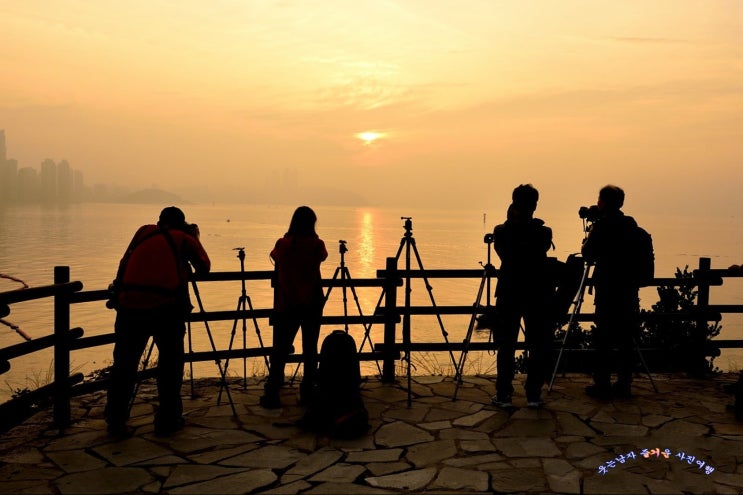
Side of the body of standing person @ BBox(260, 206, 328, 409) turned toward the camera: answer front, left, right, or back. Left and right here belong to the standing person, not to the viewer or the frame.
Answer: back

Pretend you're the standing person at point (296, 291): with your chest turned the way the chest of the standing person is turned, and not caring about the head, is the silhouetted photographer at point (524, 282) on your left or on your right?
on your right

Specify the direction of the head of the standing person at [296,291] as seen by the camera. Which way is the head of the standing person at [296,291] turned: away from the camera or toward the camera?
away from the camera

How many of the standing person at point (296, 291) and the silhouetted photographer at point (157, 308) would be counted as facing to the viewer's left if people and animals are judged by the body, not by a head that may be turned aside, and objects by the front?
0

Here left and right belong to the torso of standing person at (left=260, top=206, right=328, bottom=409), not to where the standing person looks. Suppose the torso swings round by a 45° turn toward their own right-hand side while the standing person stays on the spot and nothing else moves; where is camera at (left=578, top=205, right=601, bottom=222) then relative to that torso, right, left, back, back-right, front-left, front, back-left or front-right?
front-right

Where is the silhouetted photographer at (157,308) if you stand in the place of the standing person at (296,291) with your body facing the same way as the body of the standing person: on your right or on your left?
on your left

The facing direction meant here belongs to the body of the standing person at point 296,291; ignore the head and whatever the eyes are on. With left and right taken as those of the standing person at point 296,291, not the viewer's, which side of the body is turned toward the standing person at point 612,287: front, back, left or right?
right

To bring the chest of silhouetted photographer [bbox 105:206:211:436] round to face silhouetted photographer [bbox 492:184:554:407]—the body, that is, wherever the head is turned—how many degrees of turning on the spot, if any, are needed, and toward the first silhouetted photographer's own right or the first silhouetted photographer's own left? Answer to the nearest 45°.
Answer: approximately 45° to the first silhouetted photographer's own right

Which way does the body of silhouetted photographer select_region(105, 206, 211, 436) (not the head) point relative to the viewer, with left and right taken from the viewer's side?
facing away from the viewer and to the right of the viewer

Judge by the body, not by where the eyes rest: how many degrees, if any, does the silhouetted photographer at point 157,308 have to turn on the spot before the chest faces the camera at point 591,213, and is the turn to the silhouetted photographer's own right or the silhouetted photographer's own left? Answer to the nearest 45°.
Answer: approximately 45° to the silhouetted photographer's own right
